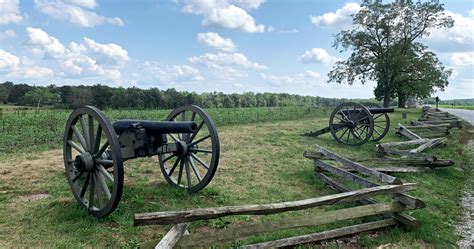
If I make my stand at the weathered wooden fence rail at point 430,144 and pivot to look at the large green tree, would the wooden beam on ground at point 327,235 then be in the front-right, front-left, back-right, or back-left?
back-left

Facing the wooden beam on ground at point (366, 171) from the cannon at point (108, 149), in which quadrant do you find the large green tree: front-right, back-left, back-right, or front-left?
front-left

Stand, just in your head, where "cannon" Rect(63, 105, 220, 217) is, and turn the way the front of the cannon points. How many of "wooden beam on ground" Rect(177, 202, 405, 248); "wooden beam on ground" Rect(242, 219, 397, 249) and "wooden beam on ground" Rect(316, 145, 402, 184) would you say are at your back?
0

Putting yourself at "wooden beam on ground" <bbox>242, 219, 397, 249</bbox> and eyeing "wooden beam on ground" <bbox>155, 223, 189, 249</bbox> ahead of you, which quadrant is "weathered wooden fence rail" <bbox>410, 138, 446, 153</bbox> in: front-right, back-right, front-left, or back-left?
back-right

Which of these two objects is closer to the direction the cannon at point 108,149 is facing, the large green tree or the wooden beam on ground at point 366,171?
the wooden beam on ground

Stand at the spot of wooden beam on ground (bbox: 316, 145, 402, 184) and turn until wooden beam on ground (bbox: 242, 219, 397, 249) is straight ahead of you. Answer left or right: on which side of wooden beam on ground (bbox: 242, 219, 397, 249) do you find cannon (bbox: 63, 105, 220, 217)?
right

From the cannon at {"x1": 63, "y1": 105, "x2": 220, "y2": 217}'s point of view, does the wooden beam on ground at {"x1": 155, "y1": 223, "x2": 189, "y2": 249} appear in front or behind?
in front

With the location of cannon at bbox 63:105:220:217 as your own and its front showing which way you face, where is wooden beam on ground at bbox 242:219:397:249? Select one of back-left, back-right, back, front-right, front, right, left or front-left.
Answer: front

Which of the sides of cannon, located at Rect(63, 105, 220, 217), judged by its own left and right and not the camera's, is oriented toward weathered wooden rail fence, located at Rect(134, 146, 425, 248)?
front

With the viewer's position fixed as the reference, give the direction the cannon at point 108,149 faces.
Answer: facing the viewer and to the right of the viewer

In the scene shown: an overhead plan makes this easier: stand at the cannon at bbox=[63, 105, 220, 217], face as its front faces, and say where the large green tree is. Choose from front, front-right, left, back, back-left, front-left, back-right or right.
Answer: left

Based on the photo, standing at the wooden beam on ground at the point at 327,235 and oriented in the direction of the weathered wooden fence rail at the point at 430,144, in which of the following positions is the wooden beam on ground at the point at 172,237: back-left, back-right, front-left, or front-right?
back-left

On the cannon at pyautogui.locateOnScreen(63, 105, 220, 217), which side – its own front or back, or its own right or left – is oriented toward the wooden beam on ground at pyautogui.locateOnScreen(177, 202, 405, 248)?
front

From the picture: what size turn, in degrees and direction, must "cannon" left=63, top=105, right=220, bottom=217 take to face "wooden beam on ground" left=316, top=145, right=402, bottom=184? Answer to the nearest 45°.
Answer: approximately 45° to its left

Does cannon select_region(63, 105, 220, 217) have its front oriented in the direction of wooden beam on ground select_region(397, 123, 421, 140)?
no
